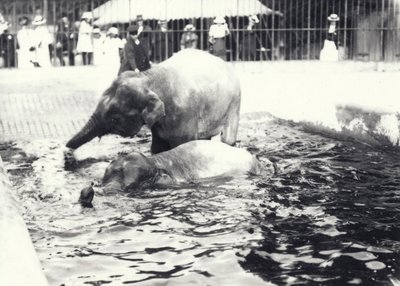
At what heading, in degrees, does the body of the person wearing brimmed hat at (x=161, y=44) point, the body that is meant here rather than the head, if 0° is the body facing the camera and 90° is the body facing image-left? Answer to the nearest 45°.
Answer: approximately 0°

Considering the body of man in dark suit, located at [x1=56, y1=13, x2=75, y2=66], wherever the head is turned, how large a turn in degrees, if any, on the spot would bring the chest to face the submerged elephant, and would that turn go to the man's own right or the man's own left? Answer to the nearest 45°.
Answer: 0° — they already face it

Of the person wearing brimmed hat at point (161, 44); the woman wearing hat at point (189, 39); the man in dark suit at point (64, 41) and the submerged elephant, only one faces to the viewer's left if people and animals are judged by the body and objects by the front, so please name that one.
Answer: the submerged elephant

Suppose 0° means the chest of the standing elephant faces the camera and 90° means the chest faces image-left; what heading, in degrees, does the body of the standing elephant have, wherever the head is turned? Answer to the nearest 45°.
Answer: approximately 90°

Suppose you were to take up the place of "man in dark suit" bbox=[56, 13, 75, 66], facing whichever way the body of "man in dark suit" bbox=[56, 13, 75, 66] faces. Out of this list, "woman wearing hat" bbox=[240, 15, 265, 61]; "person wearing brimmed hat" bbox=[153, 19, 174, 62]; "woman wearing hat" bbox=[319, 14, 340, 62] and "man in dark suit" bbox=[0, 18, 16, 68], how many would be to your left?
3

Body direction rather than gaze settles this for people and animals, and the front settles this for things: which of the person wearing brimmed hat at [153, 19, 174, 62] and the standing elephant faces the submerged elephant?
the person wearing brimmed hat

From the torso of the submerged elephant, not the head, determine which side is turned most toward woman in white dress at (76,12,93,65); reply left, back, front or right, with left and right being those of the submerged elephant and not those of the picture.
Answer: right

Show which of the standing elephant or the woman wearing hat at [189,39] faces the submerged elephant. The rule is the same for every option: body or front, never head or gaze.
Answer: the woman wearing hat

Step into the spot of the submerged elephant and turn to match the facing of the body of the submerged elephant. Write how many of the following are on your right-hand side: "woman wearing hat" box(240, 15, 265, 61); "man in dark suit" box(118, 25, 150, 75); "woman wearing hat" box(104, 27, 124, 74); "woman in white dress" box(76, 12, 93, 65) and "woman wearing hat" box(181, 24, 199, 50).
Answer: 5

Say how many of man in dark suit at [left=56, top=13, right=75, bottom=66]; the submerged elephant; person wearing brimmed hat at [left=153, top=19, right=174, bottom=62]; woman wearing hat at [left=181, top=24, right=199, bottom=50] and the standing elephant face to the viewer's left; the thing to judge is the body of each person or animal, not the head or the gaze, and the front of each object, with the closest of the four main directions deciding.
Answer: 2

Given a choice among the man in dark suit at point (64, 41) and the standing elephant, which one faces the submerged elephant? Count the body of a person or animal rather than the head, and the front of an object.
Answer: the man in dark suit

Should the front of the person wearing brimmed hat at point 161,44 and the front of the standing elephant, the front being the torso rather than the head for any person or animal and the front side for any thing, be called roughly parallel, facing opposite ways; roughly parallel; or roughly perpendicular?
roughly perpendicular

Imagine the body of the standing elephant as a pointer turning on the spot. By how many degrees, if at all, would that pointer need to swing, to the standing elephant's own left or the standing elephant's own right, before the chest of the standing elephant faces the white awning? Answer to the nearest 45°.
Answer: approximately 90° to the standing elephant's own right

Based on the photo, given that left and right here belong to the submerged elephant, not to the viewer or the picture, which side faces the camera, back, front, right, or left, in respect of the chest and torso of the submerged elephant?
left

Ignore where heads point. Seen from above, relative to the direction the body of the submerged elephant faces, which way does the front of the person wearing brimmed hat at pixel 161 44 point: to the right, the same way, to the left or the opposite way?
to the left
